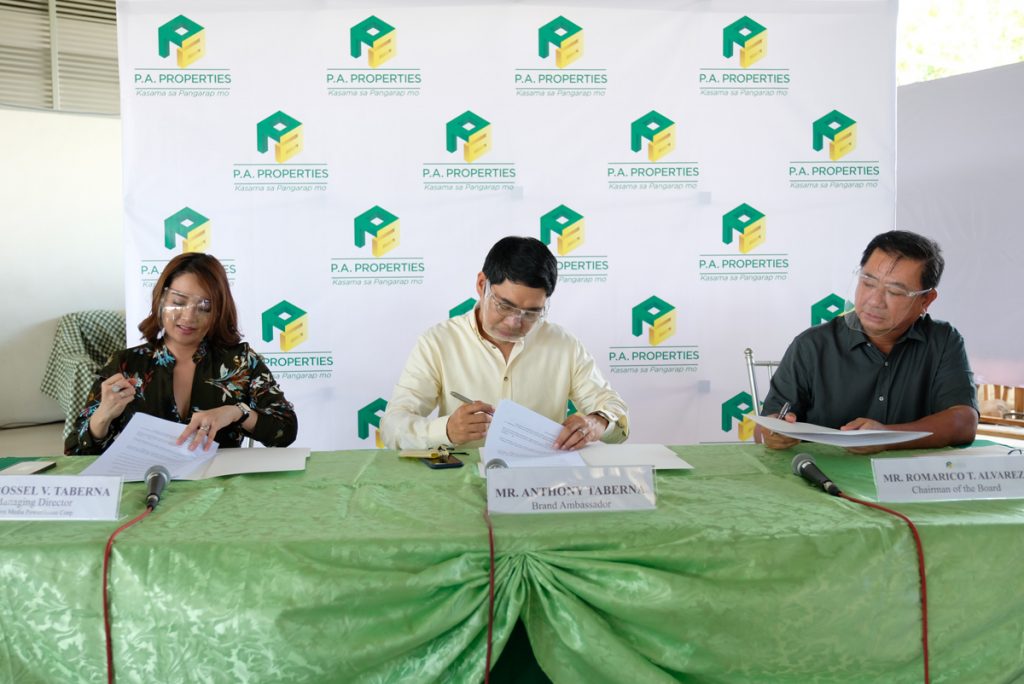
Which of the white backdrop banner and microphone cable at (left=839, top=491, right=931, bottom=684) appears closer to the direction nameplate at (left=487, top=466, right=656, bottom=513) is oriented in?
the microphone cable

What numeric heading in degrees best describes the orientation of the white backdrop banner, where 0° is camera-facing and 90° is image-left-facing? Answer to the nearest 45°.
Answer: approximately 0°

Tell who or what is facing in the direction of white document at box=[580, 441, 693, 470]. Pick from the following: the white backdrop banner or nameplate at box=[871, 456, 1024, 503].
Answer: the white backdrop banner

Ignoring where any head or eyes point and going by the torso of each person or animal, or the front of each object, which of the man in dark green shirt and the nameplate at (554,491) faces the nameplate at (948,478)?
the man in dark green shirt

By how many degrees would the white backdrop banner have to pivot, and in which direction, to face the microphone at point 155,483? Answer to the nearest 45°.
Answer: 0° — it already faces it

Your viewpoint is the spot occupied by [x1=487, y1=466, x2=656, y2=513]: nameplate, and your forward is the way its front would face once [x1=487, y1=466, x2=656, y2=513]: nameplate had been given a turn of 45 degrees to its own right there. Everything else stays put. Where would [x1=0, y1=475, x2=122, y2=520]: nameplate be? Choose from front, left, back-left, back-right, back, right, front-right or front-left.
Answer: front-right

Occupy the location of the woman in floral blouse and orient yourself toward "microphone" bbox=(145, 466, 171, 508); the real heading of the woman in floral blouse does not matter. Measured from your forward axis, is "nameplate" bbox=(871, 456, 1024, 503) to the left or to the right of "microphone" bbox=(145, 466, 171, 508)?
left

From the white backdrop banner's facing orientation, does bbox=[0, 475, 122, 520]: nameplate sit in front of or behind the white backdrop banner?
in front

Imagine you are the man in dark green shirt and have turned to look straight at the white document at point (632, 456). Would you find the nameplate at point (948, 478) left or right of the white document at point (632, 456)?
left

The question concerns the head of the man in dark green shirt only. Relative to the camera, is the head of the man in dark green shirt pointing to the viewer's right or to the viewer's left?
to the viewer's left

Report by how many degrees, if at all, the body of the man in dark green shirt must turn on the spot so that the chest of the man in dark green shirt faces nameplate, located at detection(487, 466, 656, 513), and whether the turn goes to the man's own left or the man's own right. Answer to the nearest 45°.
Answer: approximately 45° to the man's own right

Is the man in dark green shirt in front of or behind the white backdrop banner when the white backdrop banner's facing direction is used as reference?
in front
